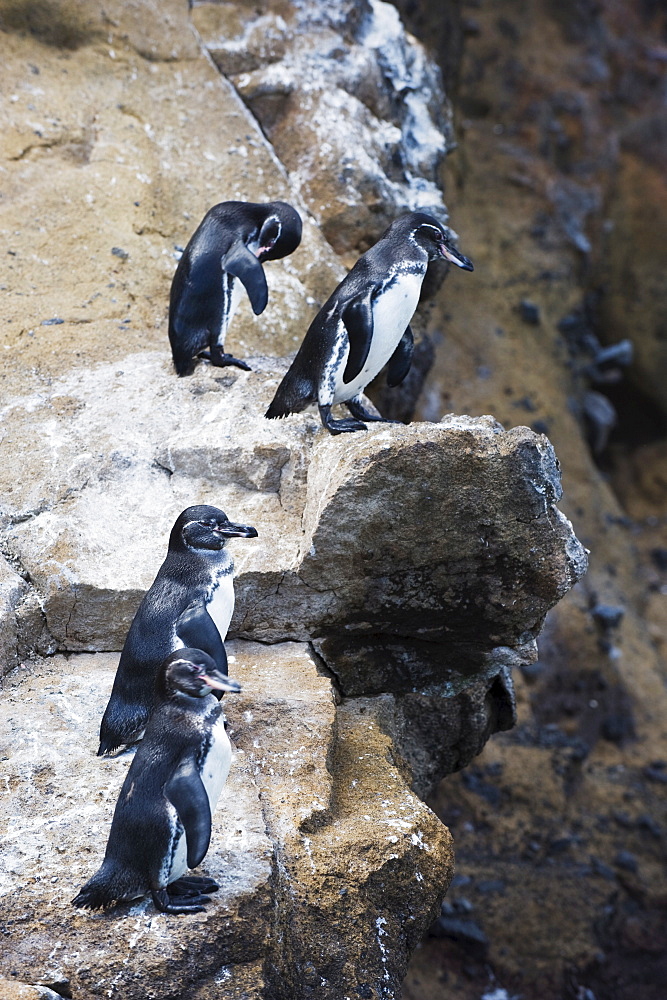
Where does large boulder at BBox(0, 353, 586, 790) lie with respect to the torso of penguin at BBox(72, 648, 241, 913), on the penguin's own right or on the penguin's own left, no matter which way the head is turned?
on the penguin's own left

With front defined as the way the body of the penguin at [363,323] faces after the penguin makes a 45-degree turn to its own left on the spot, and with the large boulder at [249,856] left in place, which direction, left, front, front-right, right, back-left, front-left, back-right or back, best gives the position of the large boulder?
back-right

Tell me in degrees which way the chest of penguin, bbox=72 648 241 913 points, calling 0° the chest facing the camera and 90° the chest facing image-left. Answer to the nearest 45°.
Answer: approximately 270°

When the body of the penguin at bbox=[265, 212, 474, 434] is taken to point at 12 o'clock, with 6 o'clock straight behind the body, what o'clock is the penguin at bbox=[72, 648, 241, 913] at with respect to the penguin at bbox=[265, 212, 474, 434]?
the penguin at bbox=[72, 648, 241, 913] is roughly at 3 o'clock from the penguin at bbox=[265, 212, 474, 434].

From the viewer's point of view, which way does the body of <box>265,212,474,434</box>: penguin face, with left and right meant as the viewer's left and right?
facing to the right of the viewer

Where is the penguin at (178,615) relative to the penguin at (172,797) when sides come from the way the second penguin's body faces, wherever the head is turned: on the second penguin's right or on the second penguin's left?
on the second penguin's left

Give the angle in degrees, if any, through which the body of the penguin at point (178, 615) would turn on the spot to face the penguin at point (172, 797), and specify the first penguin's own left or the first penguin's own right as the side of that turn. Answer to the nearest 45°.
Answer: approximately 90° to the first penguin's own right

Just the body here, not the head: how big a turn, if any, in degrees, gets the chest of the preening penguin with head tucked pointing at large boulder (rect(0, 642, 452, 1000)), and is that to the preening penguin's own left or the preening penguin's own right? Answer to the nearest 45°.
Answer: approximately 90° to the preening penguin's own right

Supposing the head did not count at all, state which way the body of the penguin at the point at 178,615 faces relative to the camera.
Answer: to the viewer's right
